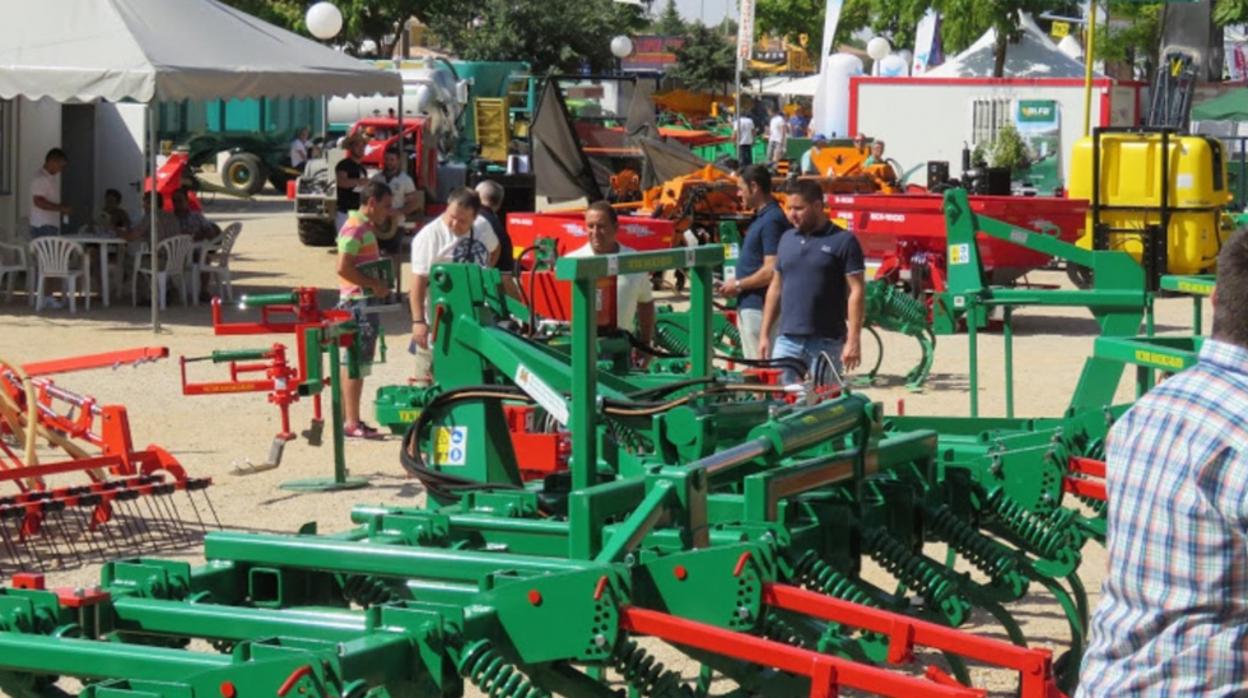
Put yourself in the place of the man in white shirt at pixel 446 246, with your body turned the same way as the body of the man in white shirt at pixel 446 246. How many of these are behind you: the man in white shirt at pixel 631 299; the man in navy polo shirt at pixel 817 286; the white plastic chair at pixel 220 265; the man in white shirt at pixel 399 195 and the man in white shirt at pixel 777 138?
3

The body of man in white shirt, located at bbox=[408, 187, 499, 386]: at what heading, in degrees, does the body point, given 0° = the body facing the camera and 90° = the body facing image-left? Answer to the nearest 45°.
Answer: approximately 0°

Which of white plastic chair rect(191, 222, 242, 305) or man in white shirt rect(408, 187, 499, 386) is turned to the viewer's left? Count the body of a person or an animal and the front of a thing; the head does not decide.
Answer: the white plastic chair

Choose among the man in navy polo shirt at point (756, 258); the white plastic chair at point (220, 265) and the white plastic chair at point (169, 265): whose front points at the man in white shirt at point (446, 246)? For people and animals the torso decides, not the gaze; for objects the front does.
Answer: the man in navy polo shirt

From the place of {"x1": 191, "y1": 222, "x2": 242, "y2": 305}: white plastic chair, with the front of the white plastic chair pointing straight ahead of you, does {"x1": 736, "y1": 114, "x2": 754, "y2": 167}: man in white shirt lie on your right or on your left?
on your right

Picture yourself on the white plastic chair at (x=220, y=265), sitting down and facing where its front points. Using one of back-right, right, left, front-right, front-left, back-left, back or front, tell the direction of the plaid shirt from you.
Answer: left

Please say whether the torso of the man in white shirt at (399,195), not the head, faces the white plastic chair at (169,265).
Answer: yes

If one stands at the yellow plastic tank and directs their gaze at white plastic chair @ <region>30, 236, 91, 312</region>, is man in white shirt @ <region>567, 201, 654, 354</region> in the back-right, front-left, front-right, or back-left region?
front-left

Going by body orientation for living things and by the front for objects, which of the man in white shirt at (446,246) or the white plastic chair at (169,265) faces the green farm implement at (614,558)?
the man in white shirt

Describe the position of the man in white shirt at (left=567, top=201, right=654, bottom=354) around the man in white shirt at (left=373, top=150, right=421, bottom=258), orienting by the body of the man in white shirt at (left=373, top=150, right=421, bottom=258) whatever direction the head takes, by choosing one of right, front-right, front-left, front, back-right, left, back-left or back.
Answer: front-left

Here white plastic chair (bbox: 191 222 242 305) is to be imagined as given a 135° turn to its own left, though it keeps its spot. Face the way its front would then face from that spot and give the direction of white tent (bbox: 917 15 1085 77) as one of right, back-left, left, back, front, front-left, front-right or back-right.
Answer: left

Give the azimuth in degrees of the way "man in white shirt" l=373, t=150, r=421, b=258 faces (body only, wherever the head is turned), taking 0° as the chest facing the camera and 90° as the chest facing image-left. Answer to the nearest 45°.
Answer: approximately 45°

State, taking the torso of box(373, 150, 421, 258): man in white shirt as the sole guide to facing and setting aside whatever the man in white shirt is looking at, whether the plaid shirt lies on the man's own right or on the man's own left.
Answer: on the man's own left

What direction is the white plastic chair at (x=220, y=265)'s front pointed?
to the viewer's left
